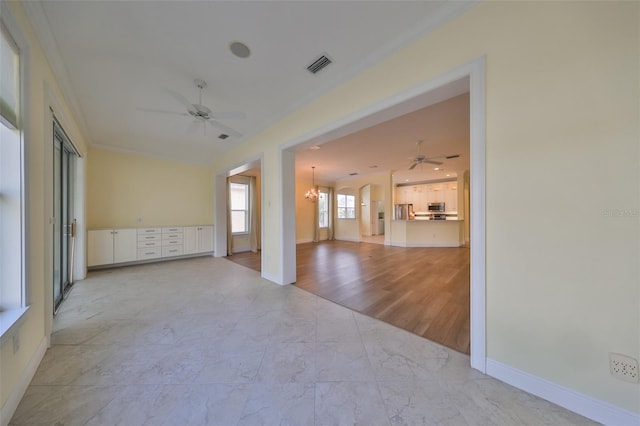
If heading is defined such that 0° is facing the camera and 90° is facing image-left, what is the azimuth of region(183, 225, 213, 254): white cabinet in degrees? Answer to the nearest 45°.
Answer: approximately 0°

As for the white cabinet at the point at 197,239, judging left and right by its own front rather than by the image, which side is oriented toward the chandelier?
left

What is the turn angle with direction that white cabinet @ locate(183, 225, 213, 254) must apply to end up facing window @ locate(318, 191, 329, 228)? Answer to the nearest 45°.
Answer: approximately 90° to its left

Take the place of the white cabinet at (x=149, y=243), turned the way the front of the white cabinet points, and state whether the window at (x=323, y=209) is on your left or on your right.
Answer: on your left

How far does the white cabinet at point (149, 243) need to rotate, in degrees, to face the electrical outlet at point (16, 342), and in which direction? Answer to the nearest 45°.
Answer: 0° — it already faces it

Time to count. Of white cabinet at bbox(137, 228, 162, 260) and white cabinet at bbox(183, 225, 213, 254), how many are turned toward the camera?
2

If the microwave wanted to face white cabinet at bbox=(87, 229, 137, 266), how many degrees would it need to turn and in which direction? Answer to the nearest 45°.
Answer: approximately 45° to its right

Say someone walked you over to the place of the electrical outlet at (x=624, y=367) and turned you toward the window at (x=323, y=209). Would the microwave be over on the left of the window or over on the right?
right

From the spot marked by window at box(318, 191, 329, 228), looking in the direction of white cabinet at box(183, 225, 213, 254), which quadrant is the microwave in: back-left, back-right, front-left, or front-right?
back-left

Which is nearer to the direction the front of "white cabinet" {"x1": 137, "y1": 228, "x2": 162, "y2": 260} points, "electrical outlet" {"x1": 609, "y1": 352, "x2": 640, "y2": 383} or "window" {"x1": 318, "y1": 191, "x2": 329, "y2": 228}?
the electrical outlet
